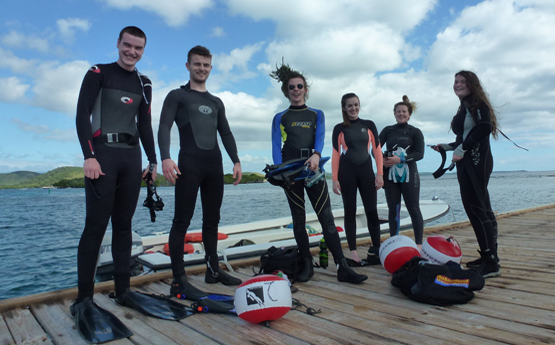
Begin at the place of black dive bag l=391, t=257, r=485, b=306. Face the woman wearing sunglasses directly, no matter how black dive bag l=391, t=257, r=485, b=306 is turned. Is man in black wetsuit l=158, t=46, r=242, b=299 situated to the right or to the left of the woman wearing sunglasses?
left

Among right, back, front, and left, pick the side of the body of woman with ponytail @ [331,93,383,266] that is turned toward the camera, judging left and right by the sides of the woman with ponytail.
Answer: front

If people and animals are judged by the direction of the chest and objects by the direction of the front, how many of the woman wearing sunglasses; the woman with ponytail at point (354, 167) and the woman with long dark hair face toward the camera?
2

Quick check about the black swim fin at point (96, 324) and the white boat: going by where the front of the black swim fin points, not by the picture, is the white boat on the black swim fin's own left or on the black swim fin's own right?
on the black swim fin's own left

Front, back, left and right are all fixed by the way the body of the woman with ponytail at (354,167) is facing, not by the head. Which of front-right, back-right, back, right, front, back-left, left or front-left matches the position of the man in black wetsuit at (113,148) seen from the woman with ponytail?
front-right

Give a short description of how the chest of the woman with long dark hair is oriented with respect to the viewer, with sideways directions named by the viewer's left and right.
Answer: facing to the left of the viewer

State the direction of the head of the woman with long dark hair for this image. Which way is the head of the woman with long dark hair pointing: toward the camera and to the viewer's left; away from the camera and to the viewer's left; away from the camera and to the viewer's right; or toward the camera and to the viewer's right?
toward the camera and to the viewer's left
